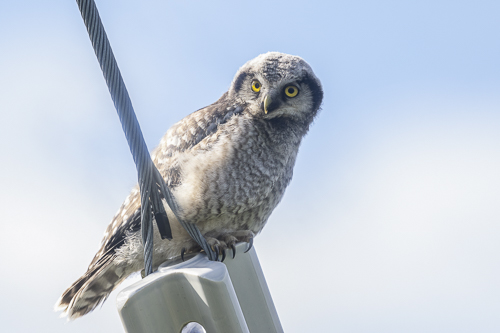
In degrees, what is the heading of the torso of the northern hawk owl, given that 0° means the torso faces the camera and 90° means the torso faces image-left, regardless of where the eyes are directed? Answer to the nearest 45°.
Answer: approximately 315°
